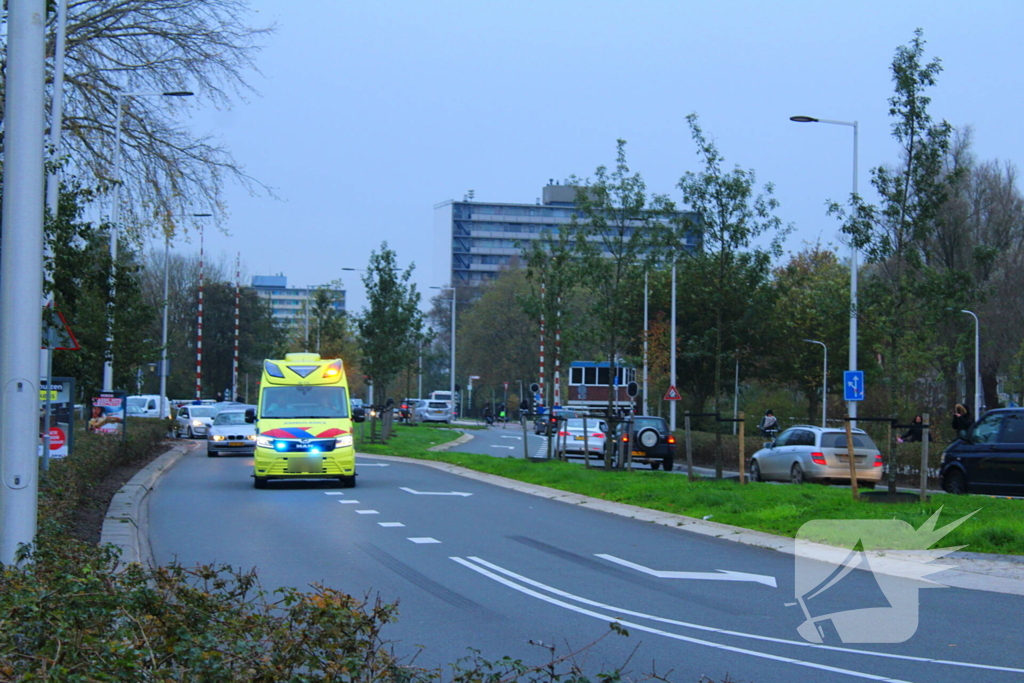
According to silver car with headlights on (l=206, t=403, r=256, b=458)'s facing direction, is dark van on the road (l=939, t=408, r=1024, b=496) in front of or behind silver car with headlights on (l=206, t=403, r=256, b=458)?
in front

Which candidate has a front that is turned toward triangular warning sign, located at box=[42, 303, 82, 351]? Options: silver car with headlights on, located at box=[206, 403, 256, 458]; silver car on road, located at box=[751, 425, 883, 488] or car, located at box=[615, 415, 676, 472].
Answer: silver car with headlights on, located at box=[206, 403, 256, 458]

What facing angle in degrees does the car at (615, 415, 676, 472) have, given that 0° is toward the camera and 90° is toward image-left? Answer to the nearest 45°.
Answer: approximately 180°

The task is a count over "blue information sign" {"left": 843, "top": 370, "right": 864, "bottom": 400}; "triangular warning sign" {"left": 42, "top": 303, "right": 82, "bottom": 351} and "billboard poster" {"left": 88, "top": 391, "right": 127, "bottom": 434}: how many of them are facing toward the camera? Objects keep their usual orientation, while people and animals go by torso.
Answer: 3

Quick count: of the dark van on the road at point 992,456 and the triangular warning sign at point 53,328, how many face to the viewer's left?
1

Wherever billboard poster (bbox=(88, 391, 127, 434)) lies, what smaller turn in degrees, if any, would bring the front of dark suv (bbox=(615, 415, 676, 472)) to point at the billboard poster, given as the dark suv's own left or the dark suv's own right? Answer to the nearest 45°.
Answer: approximately 90° to the dark suv's own left

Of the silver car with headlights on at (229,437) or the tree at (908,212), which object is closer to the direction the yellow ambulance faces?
the tree

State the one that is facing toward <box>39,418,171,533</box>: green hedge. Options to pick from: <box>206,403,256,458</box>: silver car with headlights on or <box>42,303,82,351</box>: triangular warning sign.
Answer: the silver car with headlights on

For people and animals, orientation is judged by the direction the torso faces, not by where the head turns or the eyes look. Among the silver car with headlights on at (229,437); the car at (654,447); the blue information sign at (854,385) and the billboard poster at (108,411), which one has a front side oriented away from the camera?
the car at (654,447)
